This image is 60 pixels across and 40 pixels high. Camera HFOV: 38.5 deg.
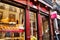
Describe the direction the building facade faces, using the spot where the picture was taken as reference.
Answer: facing the viewer and to the right of the viewer
